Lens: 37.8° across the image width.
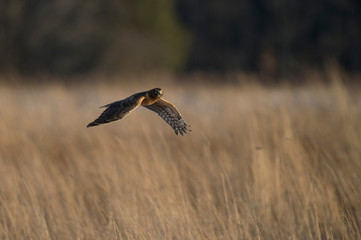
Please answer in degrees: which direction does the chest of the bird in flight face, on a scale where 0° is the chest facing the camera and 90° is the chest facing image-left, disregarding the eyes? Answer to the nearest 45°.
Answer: approximately 315°
